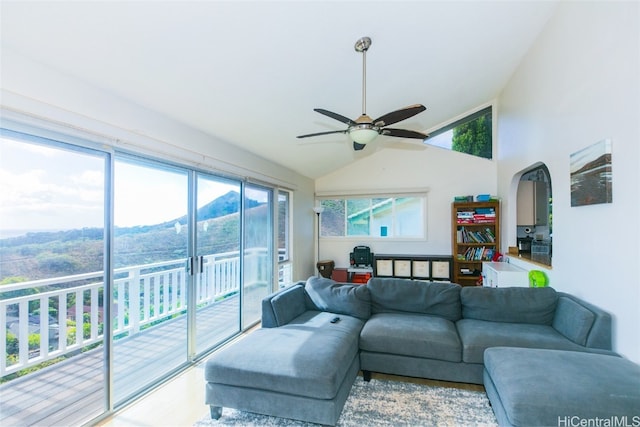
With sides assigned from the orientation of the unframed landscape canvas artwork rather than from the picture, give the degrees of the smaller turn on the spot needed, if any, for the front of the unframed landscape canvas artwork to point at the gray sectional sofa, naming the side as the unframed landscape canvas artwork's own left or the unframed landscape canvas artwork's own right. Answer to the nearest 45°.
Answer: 0° — it already faces it

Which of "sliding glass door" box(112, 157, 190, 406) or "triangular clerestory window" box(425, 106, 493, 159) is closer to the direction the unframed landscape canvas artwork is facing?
the sliding glass door

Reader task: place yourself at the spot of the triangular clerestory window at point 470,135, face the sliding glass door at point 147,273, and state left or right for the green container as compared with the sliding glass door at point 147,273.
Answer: left

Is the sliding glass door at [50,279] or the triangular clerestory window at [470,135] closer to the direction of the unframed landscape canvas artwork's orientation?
the sliding glass door

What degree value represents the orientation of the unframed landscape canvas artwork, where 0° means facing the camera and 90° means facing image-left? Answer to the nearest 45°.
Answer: approximately 45°

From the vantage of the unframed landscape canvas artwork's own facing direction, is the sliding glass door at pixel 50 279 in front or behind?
in front

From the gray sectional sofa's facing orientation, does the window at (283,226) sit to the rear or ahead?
to the rear

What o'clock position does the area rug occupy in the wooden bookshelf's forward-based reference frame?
The area rug is roughly at 12 o'clock from the wooden bookshelf.

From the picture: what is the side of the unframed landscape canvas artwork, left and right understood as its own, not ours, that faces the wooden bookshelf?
right

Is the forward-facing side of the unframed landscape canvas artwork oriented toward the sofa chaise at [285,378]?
yes

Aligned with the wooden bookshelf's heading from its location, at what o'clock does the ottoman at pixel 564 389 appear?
The ottoman is roughly at 12 o'clock from the wooden bookshelf.

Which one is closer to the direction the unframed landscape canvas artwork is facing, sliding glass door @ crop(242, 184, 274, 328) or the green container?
the sliding glass door

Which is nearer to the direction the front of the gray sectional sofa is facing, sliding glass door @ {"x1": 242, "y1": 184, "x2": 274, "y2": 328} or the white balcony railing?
the white balcony railing

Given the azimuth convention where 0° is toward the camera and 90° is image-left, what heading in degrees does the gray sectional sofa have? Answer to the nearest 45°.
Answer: approximately 0°
